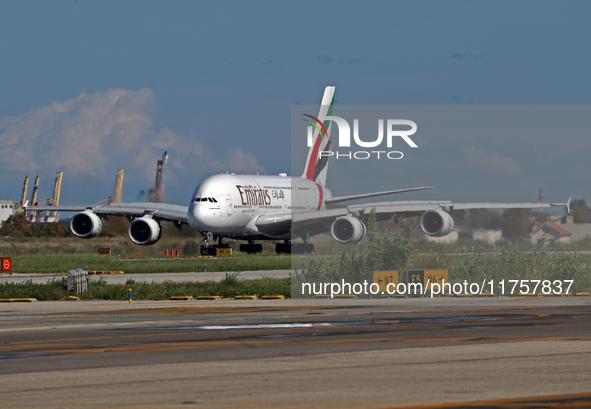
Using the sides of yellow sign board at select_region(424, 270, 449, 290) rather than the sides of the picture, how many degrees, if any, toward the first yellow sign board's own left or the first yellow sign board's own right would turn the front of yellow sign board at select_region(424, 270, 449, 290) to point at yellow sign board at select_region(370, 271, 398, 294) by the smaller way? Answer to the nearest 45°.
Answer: approximately 90° to the first yellow sign board's own right

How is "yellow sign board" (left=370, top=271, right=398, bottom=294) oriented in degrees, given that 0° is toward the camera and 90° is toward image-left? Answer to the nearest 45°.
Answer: approximately 0°

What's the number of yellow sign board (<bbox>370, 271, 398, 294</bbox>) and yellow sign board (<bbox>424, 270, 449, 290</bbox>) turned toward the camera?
2

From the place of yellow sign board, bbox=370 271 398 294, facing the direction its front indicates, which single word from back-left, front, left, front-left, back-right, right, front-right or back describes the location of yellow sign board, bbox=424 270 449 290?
left
